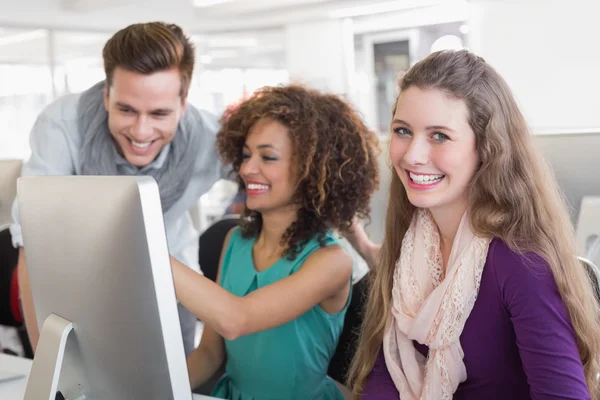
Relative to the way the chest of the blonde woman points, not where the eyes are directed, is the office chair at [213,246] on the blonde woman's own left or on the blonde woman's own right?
on the blonde woman's own right

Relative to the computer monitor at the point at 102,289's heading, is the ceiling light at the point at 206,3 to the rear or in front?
in front

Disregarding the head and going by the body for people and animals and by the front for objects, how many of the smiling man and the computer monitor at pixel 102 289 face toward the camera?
1

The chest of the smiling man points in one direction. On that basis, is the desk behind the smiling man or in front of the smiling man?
in front

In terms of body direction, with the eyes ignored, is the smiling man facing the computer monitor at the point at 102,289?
yes

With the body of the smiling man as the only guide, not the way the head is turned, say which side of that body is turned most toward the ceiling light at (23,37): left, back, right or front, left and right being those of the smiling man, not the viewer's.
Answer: back

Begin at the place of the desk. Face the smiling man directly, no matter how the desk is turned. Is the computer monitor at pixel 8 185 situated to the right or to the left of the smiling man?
left

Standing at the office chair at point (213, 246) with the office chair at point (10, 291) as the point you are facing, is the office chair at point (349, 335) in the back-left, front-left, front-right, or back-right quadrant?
back-left

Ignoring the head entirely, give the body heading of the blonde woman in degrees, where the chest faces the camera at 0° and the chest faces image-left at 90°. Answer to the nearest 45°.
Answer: approximately 45°

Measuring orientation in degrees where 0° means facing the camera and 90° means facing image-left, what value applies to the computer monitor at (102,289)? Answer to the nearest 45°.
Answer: approximately 225°

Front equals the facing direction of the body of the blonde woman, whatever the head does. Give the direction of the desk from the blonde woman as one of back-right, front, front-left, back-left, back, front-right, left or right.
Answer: front-right

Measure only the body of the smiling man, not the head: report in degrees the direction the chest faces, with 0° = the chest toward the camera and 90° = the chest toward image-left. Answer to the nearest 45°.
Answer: approximately 0°

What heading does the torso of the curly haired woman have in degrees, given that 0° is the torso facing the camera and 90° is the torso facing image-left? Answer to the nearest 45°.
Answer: approximately 45°

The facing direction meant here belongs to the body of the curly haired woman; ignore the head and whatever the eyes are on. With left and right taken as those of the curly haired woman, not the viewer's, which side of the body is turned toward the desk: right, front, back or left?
front

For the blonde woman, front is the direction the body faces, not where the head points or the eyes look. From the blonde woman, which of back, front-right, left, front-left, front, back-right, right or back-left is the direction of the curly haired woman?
right

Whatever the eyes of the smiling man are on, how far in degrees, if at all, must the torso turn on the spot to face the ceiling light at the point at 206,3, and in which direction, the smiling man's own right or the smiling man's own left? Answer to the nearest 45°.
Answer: approximately 180°
